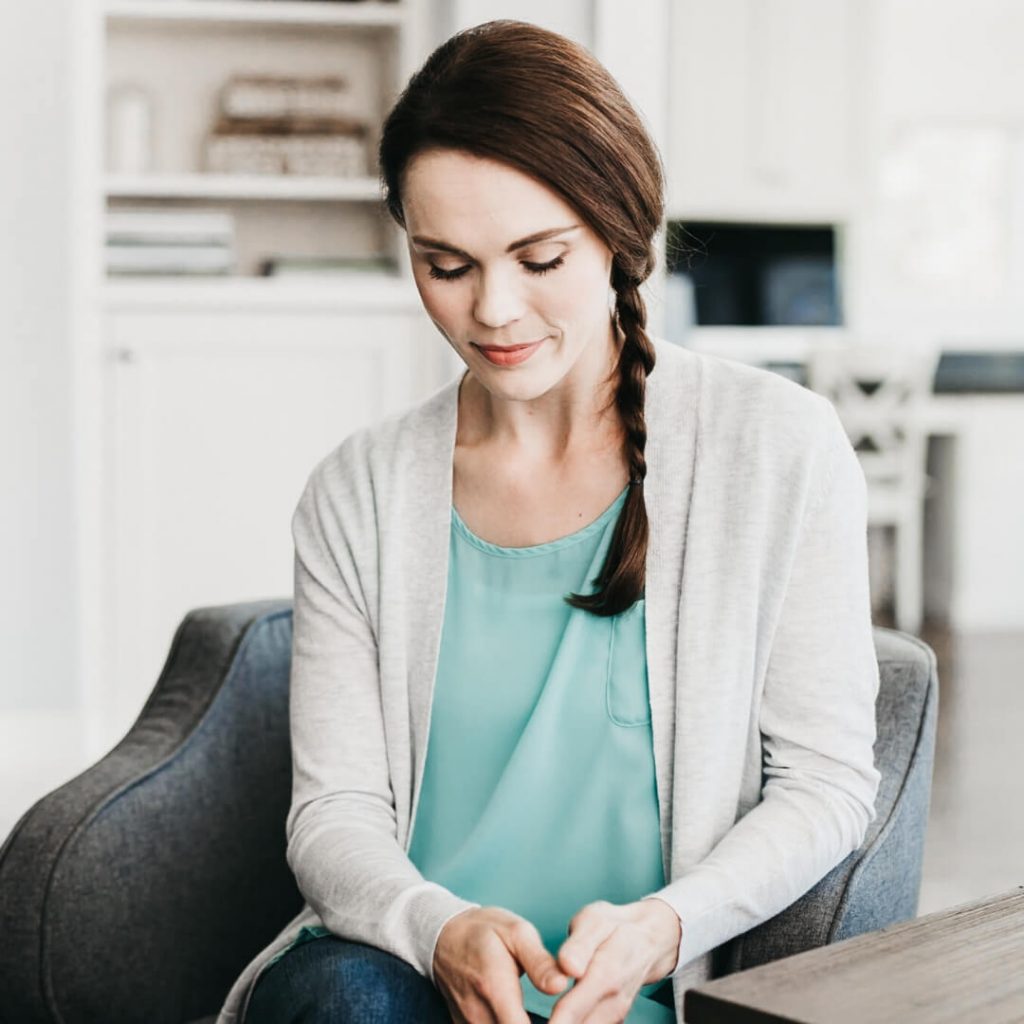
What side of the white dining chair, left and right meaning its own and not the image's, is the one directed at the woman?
back

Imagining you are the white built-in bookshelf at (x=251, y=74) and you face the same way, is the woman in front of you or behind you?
in front

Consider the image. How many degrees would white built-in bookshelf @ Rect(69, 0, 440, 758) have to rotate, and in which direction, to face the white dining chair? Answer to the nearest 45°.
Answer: approximately 135° to its left

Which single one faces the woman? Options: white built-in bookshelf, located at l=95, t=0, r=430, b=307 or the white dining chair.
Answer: the white built-in bookshelf

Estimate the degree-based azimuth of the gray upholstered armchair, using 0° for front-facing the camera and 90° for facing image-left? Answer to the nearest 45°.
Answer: approximately 45°

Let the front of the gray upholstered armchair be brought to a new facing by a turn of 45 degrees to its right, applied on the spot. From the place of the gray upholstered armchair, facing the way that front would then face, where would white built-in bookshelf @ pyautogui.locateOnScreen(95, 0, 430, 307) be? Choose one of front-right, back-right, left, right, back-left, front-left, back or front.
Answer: right

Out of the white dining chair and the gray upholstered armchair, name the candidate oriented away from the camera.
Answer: the white dining chair

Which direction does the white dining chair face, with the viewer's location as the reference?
facing away from the viewer

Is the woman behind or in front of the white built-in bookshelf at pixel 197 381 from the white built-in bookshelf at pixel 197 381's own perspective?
in front

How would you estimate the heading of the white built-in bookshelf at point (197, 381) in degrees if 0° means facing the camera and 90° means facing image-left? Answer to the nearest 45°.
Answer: approximately 0°

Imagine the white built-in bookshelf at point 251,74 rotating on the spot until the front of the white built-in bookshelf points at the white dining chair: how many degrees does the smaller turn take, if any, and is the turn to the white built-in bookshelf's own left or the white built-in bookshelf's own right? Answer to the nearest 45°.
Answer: approximately 135° to the white built-in bookshelf's own left

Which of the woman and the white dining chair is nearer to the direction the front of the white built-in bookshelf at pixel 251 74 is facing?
the woman
